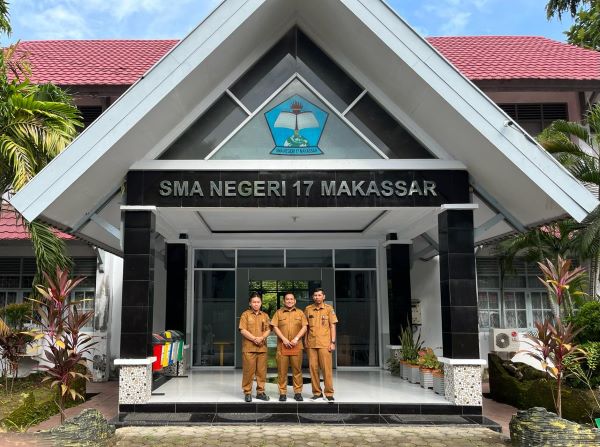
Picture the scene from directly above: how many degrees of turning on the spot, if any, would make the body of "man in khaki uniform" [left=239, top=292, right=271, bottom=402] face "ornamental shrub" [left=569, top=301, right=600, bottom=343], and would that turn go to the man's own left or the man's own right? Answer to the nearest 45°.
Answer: approximately 90° to the man's own left

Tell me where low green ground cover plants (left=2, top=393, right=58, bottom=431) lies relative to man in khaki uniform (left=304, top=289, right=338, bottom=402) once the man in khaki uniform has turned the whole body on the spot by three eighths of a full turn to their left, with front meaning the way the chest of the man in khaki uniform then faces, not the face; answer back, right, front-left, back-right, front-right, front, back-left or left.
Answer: back-left

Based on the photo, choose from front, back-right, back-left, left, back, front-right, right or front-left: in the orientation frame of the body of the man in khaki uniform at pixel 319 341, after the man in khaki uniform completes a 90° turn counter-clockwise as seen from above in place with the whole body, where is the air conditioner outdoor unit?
front-left

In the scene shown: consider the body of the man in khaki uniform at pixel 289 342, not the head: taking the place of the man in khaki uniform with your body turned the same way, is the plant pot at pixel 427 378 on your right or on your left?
on your left

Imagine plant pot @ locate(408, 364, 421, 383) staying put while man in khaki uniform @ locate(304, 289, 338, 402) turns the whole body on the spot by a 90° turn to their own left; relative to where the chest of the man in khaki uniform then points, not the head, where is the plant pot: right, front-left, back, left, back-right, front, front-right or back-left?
front-left

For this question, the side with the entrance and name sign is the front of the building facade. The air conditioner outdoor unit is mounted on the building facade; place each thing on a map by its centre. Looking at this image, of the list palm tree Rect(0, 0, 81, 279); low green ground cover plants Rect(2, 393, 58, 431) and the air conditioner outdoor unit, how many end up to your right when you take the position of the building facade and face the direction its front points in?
2

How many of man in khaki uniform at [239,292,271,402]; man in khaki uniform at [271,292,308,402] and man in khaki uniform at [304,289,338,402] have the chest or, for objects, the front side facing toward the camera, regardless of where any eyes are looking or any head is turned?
3

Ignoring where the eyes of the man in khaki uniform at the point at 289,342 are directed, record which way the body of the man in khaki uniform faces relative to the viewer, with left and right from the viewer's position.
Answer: facing the viewer

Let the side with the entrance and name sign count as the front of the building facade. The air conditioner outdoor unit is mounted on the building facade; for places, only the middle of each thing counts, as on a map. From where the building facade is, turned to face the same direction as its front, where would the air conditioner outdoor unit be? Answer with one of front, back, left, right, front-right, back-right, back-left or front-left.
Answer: back-left

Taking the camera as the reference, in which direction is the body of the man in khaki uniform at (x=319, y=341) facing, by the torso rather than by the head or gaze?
toward the camera
